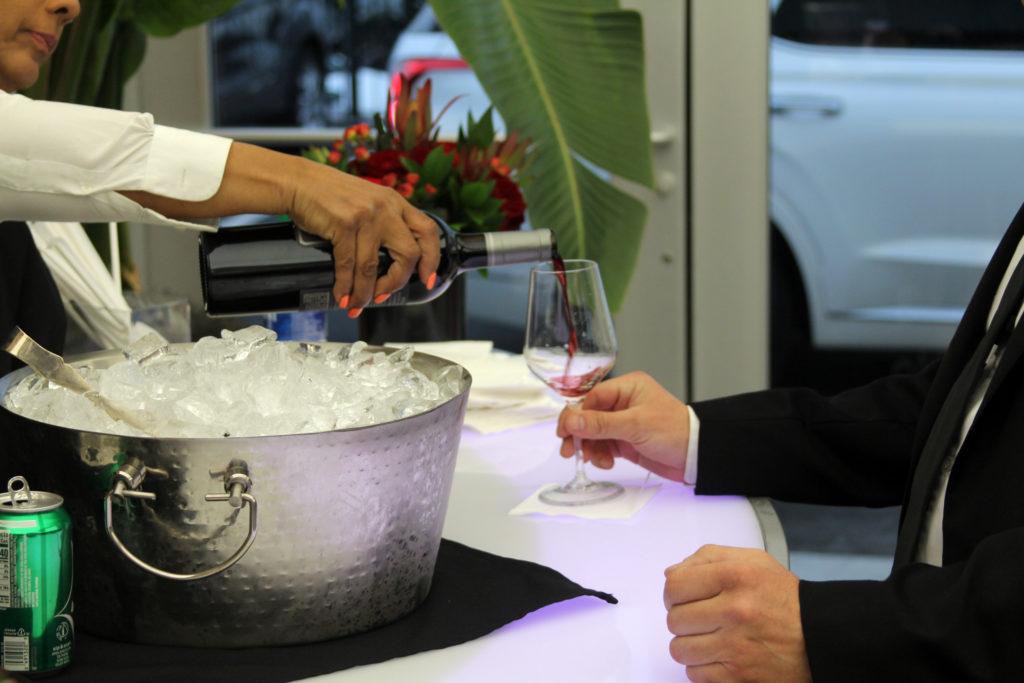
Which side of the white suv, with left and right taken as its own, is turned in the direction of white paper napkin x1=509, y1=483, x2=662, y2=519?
right

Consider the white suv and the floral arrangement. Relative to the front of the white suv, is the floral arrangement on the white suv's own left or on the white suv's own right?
on the white suv's own right

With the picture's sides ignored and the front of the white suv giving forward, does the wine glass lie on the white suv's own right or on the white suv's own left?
on the white suv's own right

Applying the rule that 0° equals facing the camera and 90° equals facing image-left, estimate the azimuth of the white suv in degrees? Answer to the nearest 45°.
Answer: approximately 270°

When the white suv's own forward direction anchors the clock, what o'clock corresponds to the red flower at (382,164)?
The red flower is roughly at 4 o'clock from the white suv.

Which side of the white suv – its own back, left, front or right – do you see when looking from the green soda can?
right

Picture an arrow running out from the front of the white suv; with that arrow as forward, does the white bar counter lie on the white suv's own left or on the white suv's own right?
on the white suv's own right
